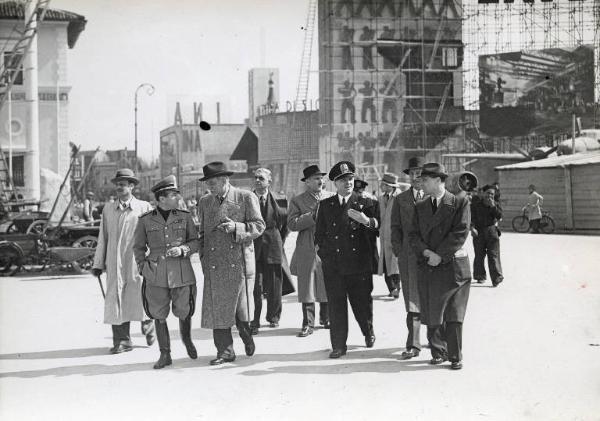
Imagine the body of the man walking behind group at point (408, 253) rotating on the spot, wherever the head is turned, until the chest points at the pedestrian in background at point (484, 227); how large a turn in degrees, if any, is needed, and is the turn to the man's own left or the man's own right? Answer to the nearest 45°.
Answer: approximately 180°

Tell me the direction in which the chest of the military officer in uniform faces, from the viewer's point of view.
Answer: toward the camera

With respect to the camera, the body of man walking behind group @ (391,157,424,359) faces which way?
toward the camera

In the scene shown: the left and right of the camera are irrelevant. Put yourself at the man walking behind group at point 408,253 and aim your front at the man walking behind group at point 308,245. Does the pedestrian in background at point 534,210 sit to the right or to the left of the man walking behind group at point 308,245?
right

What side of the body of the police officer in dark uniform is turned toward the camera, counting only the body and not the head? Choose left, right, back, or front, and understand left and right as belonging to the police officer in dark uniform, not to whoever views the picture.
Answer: front

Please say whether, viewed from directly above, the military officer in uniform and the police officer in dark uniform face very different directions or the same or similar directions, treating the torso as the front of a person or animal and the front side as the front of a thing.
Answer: same or similar directions

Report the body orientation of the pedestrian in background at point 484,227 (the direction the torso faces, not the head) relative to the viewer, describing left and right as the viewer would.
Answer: facing the viewer

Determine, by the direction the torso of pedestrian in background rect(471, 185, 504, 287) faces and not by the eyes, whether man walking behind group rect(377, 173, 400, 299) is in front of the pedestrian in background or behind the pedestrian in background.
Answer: in front

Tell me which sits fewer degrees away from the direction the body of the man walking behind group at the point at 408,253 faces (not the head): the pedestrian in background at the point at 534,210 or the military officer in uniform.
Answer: the military officer in uniform

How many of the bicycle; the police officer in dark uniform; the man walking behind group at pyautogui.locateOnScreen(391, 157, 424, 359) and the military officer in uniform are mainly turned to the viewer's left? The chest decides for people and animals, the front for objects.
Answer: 1

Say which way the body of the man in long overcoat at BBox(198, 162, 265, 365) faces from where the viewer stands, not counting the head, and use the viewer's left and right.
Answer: facing the viewer and to the left of the viewer

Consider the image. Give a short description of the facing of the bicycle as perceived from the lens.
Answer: facing to the left of the viewer

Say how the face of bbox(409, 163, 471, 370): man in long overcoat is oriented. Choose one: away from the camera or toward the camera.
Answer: toward the camera

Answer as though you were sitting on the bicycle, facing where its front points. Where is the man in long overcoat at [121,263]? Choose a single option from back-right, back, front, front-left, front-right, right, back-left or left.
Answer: left
